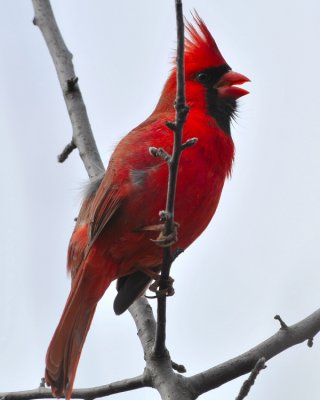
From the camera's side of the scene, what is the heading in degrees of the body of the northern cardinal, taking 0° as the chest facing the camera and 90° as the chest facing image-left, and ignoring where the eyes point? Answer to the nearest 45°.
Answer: approximately 270°
